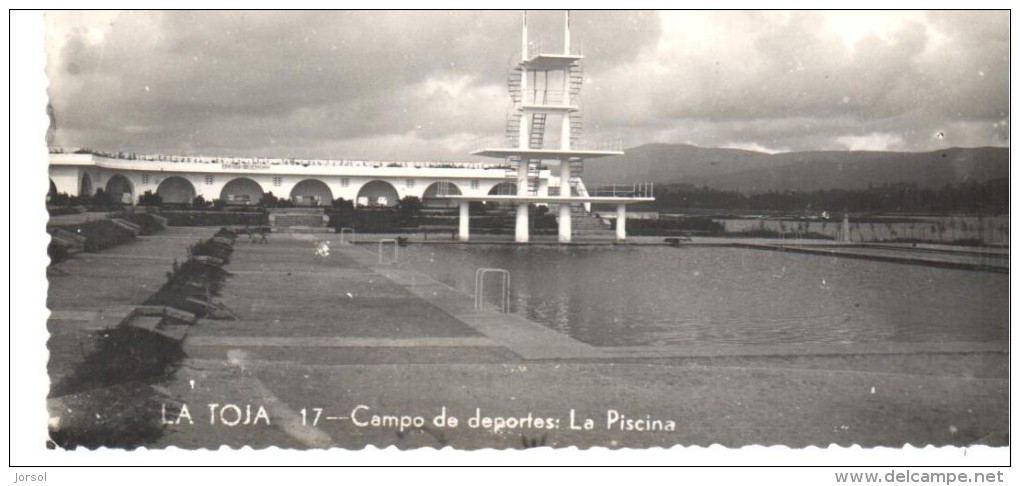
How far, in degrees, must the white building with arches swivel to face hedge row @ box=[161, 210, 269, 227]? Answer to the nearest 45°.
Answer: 0° — it already faces it

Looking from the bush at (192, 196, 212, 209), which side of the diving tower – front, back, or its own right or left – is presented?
right

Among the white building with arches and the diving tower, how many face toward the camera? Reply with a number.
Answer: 2

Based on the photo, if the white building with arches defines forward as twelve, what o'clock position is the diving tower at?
The diving tower is roughly at 11 o'clock from the white building with arches.

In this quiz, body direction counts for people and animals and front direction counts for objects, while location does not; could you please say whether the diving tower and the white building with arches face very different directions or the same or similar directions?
same or similar directions

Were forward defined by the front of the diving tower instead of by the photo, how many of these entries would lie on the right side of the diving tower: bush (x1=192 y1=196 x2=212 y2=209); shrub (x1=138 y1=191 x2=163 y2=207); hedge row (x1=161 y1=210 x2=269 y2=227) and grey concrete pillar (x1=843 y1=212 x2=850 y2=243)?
3

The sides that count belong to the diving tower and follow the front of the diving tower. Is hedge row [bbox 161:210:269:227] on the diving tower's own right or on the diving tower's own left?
on the diving tower's own right

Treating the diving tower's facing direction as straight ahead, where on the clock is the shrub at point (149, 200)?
The shrub is roughly at 3 o'clock from the diving tower.

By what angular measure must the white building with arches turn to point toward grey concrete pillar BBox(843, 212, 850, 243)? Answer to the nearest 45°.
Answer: approximately 45° to its left

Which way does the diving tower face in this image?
toward the camera

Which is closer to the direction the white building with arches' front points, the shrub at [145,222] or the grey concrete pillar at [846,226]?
the shrub

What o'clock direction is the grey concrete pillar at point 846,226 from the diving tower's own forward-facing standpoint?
The grey concrete pillar is roughly at 9 o'clock from the diving tower.

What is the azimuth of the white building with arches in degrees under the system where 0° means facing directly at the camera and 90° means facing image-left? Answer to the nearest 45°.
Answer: approximately 0°
